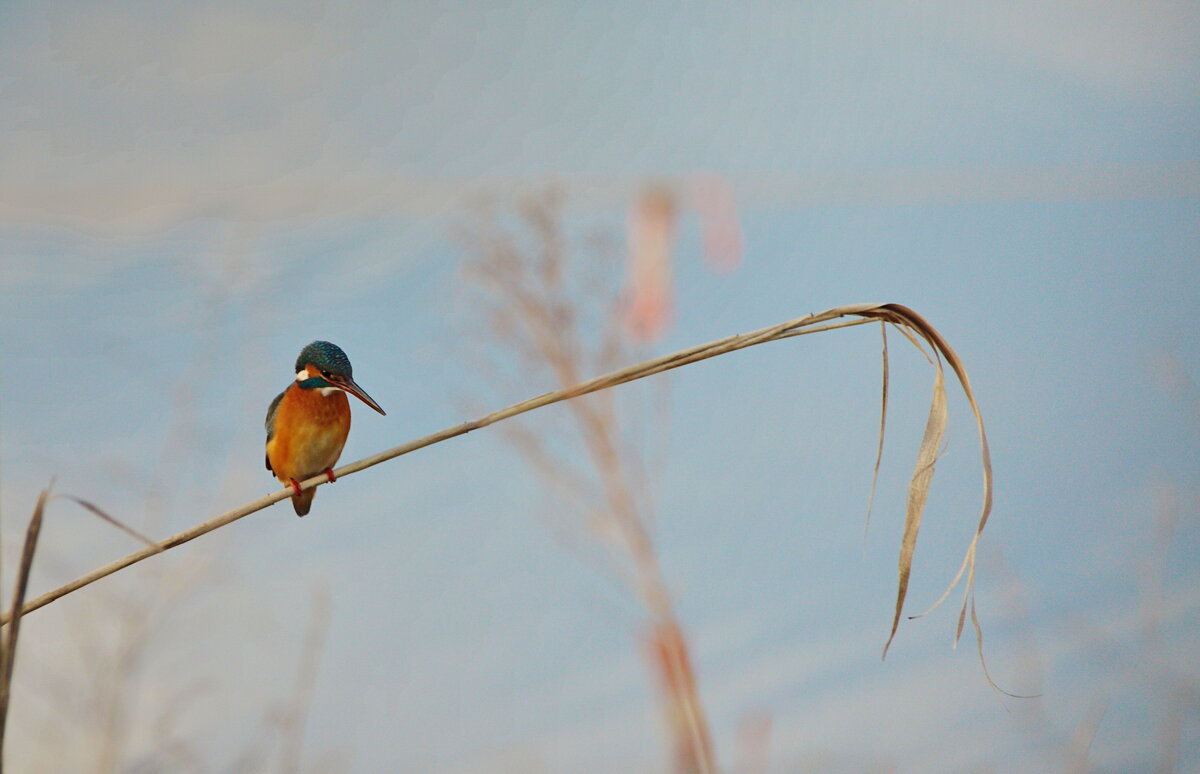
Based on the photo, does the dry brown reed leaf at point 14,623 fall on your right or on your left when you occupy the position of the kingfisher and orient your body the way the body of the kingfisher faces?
on your right

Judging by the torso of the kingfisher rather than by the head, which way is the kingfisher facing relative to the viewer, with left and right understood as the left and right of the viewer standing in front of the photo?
facing the viewer and to the right of the viewer

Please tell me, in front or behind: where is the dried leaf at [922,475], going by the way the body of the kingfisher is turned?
in front
